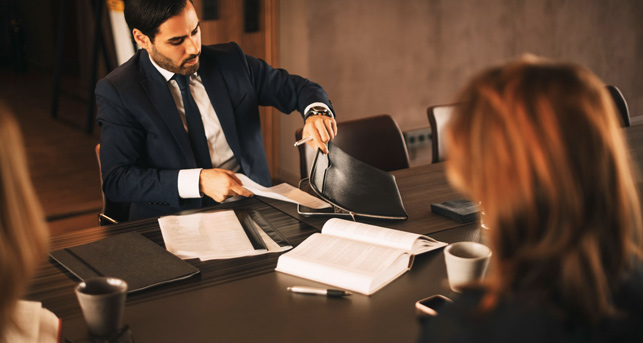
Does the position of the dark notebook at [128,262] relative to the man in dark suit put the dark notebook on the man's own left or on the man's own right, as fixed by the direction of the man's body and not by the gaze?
on the man's own right

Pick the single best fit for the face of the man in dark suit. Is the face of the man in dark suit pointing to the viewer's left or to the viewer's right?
to the viewer's right

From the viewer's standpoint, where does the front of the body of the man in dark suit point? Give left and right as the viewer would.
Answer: facing the viewer and to the right of the viewer

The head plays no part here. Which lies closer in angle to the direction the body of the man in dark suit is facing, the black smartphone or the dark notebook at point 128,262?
the black smartphone

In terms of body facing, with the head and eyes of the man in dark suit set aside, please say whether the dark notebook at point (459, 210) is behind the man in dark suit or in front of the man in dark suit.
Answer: in front

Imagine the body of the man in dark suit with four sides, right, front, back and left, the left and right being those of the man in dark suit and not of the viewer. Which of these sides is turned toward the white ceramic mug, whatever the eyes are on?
front

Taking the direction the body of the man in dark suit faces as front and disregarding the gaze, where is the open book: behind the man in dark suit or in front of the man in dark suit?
in front

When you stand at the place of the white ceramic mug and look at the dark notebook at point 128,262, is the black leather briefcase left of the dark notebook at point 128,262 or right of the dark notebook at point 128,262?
right
